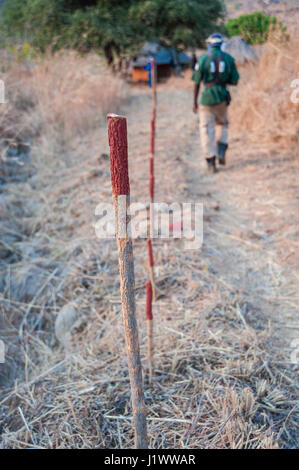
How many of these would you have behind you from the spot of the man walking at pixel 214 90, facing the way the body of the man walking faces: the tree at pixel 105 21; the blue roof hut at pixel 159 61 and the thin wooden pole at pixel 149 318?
1

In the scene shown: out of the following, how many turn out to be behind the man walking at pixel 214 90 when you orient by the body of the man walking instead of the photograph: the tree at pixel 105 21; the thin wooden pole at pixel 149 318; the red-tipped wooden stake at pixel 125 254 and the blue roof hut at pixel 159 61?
2

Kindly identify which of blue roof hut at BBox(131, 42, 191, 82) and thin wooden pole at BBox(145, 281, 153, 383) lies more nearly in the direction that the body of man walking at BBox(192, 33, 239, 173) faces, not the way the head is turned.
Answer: the blue roof hut

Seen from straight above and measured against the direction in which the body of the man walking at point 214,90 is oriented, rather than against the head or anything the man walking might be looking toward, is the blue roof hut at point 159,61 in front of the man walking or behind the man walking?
in front

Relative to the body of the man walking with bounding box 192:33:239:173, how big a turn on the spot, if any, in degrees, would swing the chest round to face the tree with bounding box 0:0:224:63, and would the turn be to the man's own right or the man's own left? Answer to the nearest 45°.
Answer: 0° — they already face it

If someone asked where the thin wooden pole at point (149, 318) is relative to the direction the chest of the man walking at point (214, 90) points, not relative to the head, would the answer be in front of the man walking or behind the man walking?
behind

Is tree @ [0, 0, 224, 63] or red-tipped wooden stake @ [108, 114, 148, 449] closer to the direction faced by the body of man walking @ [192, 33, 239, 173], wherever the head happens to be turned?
the tree

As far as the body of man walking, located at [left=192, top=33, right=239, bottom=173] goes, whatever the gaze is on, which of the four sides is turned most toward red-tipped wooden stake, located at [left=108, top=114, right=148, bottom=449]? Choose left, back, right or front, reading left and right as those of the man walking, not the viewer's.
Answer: back

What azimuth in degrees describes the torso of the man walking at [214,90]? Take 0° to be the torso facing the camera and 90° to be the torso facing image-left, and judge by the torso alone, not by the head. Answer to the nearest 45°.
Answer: approximately 180°
